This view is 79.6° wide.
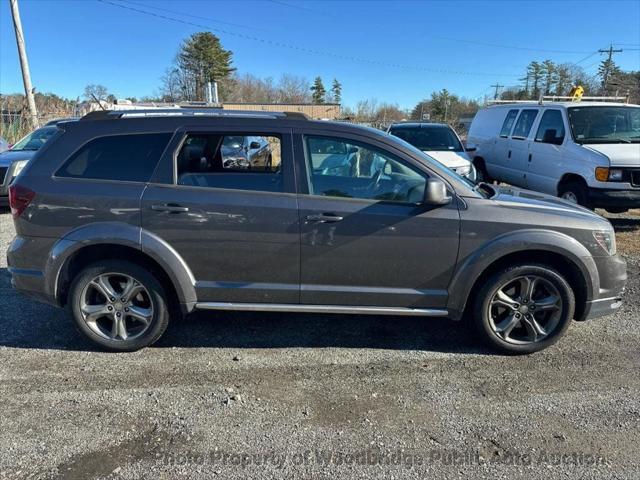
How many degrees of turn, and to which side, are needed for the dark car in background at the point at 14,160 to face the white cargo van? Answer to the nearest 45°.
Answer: approximately 90° to its left

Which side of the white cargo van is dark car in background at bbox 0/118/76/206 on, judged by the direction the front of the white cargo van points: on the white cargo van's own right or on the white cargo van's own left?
on the white cargo van's own right

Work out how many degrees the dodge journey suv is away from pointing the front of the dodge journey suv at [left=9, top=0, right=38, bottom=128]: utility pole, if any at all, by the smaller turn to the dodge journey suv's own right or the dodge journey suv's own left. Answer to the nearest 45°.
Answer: approximately 135° to the dodge journey suv's own left

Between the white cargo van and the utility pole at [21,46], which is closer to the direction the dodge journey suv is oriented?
the white cargo van

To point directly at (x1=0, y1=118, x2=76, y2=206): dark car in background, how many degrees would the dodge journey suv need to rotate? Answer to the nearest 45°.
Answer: approximately 135° to its left

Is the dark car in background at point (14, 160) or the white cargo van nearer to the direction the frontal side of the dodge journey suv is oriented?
the white cargo van

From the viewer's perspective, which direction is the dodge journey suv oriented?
to the viewer's right

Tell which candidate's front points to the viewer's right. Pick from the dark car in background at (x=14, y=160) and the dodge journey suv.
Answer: the dodge journey suv

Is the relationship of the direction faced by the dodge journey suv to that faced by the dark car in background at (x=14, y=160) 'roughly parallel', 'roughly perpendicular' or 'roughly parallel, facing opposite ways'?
roughly perpendicular

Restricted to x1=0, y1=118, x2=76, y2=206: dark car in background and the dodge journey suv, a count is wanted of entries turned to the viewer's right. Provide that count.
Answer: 1

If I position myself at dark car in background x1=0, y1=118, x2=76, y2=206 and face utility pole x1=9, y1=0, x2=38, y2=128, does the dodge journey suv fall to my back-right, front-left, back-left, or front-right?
back-right

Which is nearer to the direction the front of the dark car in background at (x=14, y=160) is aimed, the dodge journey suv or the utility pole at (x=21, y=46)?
the dodge journey suv

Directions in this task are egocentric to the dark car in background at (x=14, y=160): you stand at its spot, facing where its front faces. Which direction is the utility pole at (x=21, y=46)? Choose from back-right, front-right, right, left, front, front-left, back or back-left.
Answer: back-right
